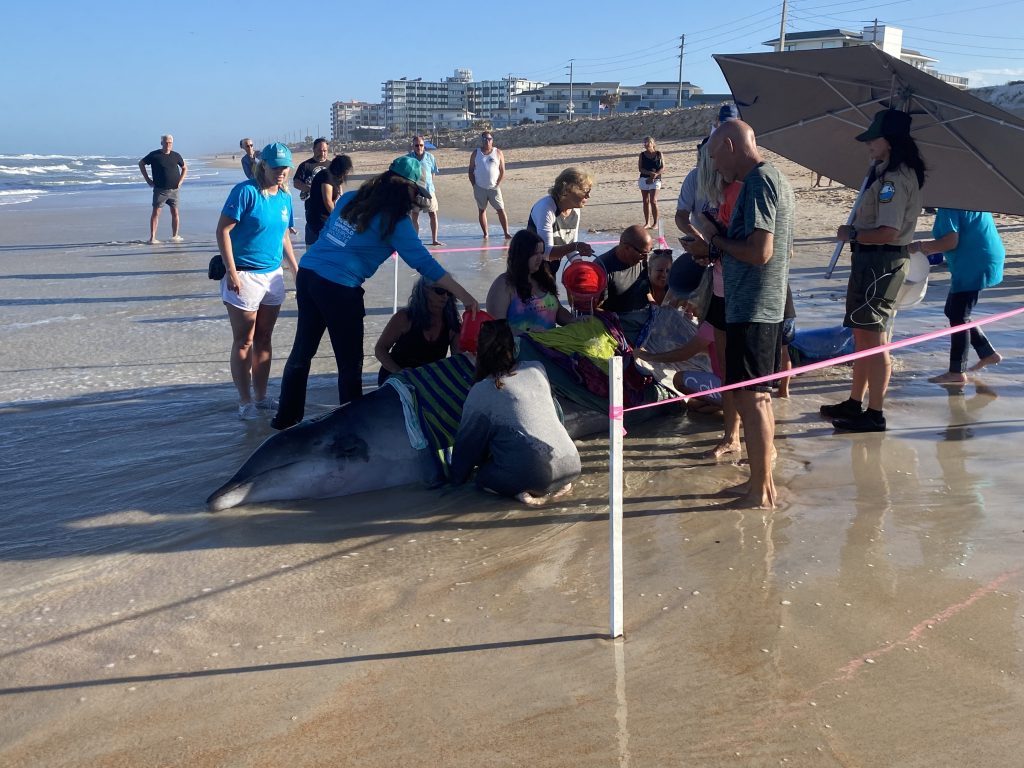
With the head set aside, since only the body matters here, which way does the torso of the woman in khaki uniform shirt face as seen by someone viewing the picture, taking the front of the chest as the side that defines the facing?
to the viewer's left

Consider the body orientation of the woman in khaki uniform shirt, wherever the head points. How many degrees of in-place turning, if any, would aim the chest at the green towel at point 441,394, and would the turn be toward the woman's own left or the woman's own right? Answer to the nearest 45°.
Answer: approximately 45° to the woman's own left

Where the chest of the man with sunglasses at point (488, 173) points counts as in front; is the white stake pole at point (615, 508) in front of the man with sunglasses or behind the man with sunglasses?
in front

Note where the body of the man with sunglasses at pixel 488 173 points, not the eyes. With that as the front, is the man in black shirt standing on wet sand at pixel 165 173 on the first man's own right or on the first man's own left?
on the first man's own right

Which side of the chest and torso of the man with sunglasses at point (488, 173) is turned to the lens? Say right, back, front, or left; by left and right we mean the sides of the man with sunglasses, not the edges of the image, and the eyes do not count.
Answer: front

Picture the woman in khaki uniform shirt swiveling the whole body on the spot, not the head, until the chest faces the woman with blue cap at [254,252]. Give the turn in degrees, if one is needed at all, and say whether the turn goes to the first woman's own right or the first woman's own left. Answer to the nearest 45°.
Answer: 0° — they already face them

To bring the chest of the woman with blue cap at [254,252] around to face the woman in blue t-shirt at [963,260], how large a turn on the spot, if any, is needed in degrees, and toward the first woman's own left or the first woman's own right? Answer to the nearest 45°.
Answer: approximately 45° to the first woman's own left

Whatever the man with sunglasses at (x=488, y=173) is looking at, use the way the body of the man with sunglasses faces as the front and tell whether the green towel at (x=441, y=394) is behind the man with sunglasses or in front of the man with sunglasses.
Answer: in front

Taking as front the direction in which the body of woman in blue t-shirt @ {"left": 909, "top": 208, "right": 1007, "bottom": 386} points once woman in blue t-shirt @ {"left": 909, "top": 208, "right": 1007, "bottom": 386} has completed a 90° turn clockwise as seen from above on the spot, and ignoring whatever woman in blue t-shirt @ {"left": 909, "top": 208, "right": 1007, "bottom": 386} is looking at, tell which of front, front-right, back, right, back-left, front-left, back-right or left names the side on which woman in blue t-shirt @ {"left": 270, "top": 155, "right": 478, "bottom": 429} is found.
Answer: back-left

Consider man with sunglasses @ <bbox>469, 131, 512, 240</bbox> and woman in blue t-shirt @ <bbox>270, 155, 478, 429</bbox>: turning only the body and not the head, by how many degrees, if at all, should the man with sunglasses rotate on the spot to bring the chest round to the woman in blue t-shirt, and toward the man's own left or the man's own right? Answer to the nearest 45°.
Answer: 0° — they already face them

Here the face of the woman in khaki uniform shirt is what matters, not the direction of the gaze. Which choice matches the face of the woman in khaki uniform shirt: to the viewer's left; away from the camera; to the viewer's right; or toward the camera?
to the viewer's left

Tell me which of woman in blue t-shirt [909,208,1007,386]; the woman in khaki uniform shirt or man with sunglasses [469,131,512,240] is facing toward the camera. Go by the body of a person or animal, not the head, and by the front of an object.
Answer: the man with sunglasses

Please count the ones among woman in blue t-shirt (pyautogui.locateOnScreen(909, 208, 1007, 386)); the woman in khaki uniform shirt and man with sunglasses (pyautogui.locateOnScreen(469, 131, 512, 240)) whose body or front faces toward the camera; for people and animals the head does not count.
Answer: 1
